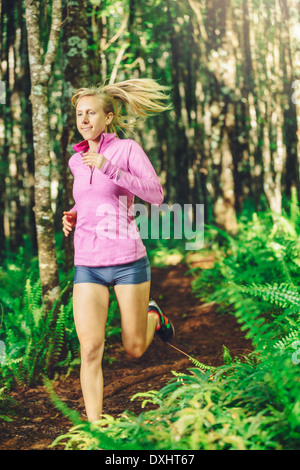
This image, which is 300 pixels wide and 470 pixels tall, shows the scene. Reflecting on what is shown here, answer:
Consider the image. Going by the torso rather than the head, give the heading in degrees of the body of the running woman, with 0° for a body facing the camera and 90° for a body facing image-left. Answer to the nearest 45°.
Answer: approximately 45°

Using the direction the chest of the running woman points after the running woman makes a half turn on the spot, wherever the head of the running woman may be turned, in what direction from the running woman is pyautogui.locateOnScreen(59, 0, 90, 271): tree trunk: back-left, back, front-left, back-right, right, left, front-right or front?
front-left

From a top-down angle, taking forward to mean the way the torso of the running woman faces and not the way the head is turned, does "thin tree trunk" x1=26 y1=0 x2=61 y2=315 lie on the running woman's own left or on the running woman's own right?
on the running woman's own right
